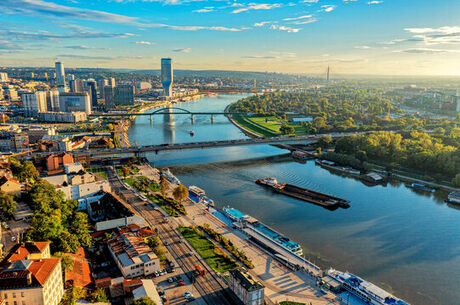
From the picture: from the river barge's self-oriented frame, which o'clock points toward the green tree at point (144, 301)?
The green tree is roughly at 2 o'clock from the river barge.

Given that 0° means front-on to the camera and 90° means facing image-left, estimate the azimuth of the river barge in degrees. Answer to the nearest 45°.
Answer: approximately 315°

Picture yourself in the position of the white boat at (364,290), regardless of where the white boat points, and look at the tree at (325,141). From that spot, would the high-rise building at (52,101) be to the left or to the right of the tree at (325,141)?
left

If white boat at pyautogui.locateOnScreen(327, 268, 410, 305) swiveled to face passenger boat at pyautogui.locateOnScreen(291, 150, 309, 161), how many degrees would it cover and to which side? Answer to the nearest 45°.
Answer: approximately 45° to its right

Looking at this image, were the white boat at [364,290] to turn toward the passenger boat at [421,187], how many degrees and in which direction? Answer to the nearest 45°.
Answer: approximately 45° to its right

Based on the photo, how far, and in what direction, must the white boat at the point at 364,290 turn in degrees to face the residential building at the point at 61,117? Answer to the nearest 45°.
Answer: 0° — it already faces it

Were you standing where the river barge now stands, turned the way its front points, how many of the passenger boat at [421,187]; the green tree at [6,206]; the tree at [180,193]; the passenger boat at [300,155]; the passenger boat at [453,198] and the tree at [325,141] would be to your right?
2

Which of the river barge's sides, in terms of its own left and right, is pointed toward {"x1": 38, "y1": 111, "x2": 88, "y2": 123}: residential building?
back

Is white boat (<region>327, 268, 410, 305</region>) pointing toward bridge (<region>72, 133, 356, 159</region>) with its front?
yes

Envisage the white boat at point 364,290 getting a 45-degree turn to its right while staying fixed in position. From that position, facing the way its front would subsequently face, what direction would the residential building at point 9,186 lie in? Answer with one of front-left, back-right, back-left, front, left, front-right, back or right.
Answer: left
